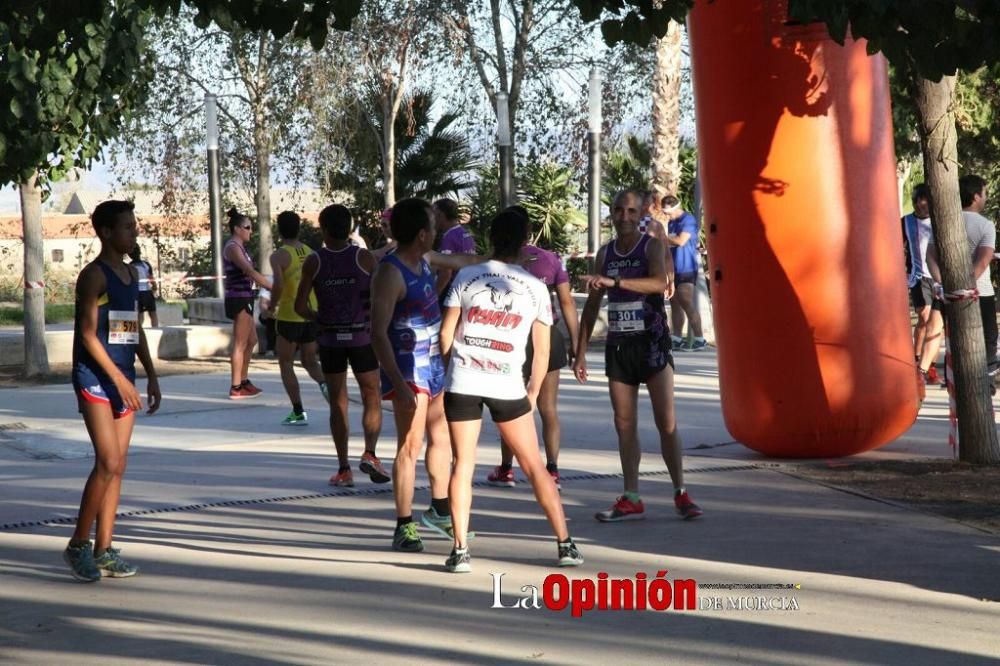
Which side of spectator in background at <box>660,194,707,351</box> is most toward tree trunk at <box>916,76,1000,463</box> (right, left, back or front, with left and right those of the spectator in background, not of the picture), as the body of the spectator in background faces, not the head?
left

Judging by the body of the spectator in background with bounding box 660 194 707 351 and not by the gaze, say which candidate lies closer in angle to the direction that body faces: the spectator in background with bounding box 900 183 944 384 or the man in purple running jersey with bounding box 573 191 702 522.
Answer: the man in purple running jersey

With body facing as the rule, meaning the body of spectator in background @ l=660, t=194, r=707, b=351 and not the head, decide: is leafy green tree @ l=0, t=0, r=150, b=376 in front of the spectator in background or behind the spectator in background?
in front

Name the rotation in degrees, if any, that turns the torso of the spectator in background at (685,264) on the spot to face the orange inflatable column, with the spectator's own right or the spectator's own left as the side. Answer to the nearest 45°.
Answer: approximately 90° to the spectator's own left

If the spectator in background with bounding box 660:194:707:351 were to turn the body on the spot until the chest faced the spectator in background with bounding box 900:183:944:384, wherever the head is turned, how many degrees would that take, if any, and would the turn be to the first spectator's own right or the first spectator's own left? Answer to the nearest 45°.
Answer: approximately 135° to the first spectator's own left

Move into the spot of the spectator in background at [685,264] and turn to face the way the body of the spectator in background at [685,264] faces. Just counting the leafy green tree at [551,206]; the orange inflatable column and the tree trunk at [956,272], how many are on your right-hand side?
1
